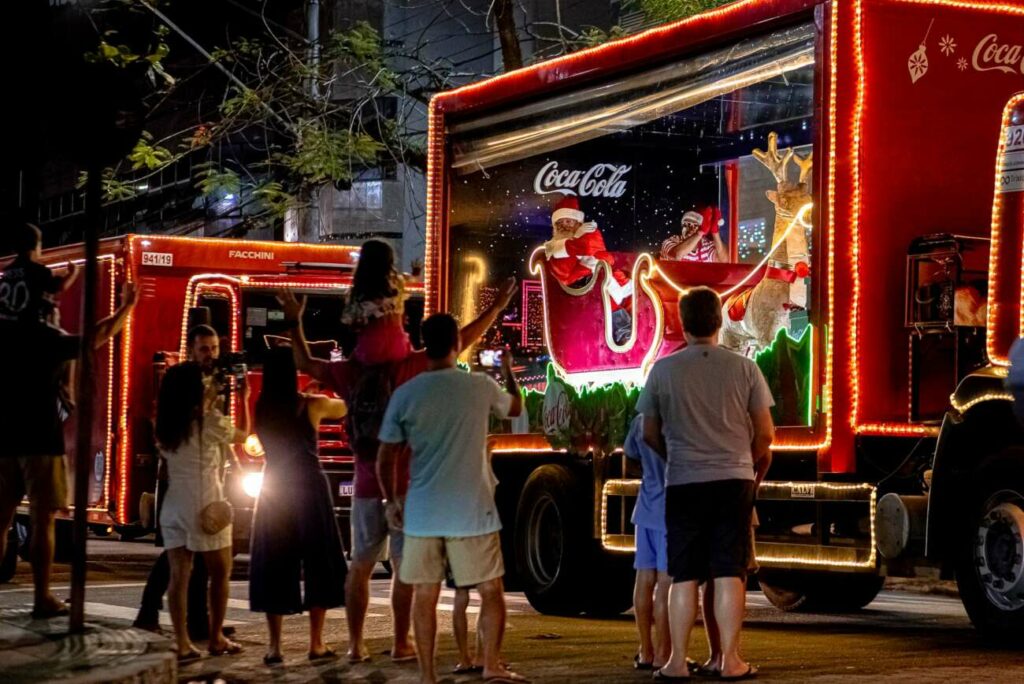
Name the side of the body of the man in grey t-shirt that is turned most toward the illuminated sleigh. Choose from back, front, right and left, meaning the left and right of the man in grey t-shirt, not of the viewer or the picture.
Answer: front

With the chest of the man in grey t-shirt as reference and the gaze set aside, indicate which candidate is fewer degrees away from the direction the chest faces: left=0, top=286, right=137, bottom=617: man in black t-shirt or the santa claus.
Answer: the santa claus

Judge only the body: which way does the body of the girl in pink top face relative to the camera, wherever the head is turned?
away from the camera

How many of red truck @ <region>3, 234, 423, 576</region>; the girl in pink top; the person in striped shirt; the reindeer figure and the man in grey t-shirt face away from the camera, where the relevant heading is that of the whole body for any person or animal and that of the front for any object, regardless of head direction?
2

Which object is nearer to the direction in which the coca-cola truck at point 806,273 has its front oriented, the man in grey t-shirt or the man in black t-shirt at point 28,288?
the man in grey t-shirt

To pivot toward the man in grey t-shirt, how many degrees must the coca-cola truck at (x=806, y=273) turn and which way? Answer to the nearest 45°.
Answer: approximately 45° to its right

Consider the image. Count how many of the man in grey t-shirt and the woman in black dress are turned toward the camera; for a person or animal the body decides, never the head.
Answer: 0

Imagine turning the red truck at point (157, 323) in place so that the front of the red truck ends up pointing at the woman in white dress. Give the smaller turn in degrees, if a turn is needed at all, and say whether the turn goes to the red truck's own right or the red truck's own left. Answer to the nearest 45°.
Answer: approximately 45° to the red truck's own right

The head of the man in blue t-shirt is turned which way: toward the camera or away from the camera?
away from the camera

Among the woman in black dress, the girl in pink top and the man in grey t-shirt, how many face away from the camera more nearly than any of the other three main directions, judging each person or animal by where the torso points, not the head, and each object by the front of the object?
3

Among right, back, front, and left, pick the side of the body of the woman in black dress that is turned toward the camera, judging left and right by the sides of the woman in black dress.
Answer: back

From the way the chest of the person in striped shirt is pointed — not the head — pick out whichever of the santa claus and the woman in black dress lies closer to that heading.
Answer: the woman in black dress

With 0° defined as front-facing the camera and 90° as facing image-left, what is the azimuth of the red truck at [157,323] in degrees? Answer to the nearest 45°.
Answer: approximately 315°

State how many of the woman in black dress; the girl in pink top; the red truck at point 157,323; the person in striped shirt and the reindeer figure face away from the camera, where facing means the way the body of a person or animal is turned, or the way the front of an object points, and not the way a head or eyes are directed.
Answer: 2

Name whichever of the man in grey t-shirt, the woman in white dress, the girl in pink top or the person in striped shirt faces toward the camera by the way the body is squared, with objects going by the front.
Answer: the person in striped shirt

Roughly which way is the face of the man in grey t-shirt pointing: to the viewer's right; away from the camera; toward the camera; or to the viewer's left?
away from the camera

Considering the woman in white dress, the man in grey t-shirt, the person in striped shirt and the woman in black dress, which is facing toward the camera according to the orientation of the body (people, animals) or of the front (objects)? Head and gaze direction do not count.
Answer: the person in striped shirt

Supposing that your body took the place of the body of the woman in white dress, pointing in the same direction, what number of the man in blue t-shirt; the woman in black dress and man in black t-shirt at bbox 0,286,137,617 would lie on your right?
2

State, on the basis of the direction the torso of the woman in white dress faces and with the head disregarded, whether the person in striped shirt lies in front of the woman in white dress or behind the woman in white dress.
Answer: in front
